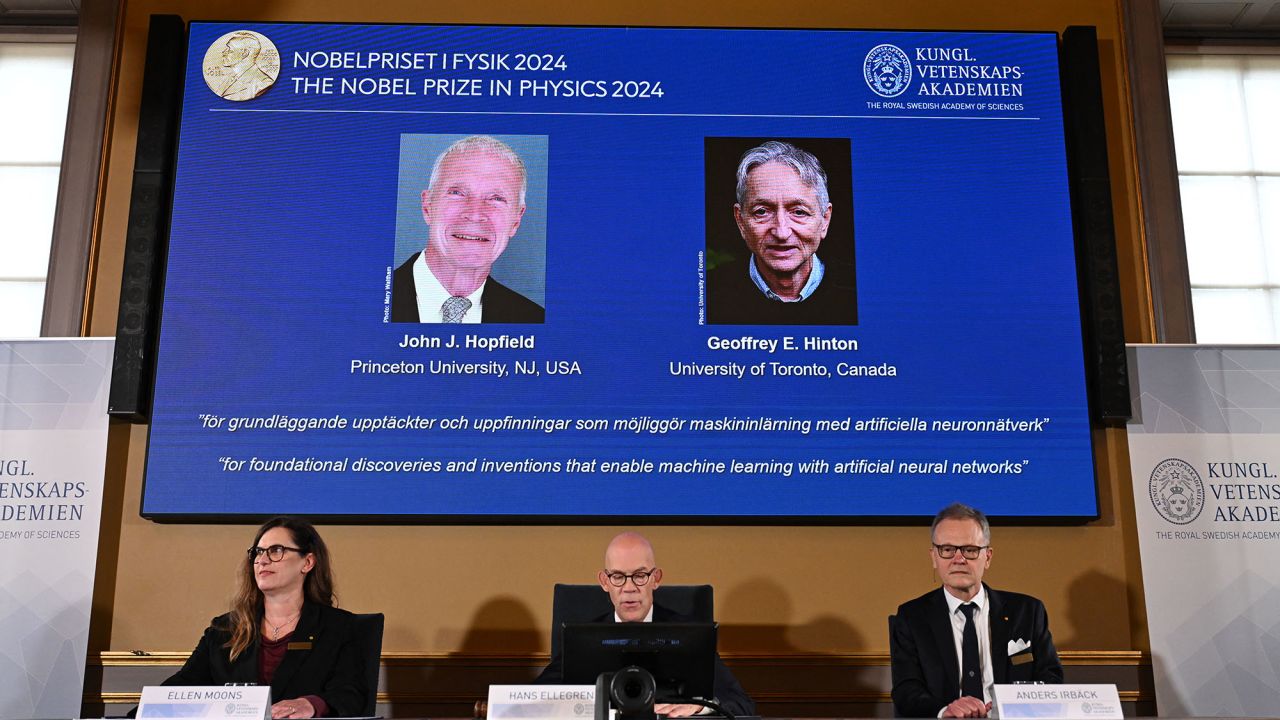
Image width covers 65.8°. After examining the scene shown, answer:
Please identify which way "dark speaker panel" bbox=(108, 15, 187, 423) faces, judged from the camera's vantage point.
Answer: facing the viewer

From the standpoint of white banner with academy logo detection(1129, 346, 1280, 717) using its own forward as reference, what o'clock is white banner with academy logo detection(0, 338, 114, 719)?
white banner with academy logo detection(0, 338, 114, 719) is roughly at 2 o'clock from white banner with academy logo detection(1129, 346, 1280, 717).

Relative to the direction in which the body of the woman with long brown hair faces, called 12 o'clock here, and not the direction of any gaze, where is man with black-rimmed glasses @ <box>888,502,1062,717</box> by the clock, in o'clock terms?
The man with black-rimmed glasses is roughly at 8 o'clock from the woman with long brown hair.

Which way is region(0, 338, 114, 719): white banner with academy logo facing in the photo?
toward the camera

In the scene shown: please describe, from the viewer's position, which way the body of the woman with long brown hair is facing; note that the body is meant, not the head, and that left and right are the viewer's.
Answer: facing the viewer and to the left of the viewer

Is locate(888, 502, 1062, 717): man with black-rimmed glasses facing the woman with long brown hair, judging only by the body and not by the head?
no

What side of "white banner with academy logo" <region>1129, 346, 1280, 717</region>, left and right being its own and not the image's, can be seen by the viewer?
front

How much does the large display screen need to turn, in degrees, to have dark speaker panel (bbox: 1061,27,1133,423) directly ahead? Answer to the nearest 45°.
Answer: approximately 90° to its left

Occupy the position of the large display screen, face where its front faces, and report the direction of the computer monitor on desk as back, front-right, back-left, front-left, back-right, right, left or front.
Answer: front

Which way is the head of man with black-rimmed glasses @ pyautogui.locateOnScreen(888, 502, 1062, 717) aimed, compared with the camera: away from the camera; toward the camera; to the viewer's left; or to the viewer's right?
toward the camera
